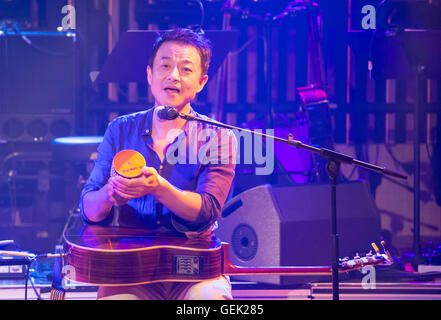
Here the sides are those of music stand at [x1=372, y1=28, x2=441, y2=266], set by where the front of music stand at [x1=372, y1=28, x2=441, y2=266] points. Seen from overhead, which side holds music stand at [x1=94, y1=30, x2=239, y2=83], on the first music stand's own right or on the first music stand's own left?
on the first music stand's own left

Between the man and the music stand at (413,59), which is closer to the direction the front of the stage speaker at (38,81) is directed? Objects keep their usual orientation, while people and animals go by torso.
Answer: the man

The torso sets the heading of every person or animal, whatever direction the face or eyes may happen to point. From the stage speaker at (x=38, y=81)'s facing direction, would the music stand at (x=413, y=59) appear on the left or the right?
on its left

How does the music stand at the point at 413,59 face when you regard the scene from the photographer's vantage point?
facing away from the viewer

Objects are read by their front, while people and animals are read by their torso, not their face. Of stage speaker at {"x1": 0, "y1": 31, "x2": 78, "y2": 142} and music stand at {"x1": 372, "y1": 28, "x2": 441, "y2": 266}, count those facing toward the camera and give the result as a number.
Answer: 1

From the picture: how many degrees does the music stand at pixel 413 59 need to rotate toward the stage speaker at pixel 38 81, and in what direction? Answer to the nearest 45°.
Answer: approximately 90° to its left

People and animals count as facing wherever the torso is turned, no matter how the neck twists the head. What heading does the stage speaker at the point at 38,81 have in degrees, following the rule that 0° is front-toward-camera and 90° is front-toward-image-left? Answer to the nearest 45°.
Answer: approximately 0°

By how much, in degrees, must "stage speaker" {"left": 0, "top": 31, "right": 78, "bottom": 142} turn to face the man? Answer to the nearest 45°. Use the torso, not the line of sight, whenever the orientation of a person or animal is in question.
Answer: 0° — it already faces them
